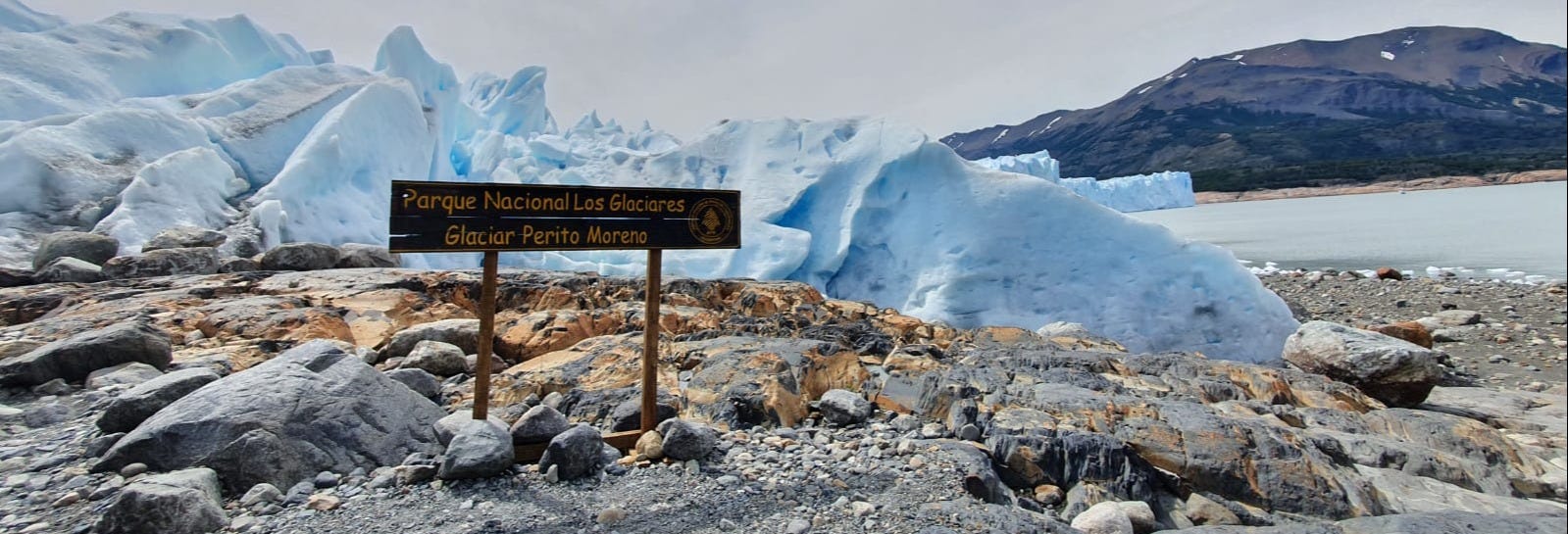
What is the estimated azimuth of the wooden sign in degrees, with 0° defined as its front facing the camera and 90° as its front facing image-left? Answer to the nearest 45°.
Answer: approximately 0°

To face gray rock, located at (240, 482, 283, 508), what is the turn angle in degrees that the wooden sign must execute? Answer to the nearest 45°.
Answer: approximately 45° to its right

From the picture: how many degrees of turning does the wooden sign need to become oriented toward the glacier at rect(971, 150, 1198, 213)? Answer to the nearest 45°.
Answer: approximately 135° to its left

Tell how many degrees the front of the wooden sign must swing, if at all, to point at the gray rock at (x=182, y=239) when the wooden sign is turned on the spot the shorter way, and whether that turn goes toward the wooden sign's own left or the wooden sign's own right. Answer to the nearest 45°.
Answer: approximately 135° to the wooden sign's own right

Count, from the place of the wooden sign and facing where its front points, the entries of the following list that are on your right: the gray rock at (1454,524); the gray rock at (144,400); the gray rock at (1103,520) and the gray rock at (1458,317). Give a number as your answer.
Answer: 1

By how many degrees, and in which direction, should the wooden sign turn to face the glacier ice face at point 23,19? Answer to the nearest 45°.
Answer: approximately 135° to its right

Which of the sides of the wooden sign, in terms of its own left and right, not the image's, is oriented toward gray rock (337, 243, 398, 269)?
back

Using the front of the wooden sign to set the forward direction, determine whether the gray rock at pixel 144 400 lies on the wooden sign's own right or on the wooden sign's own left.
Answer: on the wooden sign's own right

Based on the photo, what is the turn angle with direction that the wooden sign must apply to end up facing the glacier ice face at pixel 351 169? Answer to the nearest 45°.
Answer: approximately 180°
